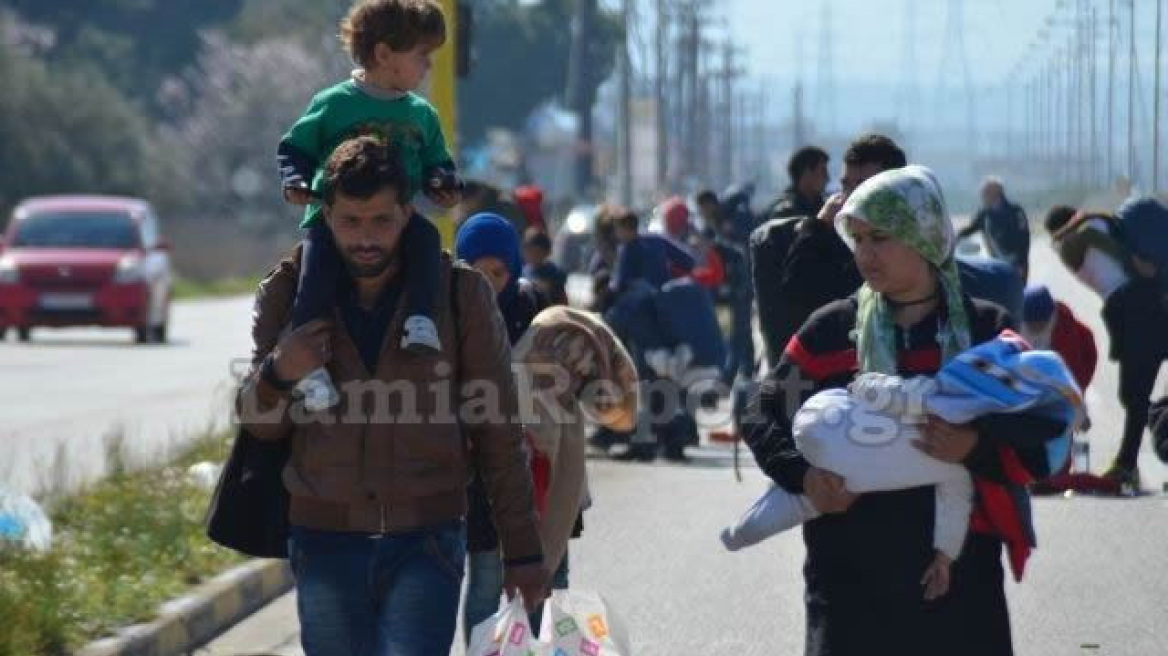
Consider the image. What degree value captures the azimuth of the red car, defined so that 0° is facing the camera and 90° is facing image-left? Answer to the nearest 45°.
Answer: approximately 0°

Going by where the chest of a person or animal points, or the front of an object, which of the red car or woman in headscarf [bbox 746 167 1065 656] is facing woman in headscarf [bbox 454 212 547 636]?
the red car

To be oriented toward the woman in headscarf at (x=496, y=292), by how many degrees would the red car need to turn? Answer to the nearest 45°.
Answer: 0° — it already faces them

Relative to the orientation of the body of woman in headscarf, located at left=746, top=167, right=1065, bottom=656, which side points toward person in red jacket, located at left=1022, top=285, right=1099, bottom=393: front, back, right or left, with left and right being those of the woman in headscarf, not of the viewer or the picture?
back

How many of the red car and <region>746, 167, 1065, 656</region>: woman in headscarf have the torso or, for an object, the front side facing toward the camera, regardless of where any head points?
2

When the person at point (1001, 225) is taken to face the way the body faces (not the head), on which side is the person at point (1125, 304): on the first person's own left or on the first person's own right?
on the first person's own left
